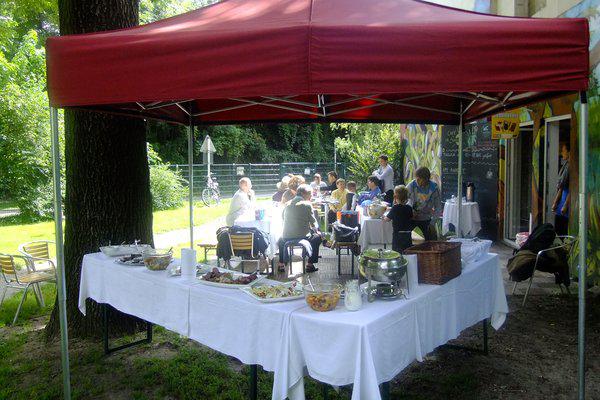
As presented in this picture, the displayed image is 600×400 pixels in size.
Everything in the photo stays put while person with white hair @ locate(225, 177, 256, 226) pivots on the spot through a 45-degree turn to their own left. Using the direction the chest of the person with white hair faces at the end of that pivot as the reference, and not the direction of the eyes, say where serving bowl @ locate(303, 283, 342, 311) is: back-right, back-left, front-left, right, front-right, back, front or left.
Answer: right

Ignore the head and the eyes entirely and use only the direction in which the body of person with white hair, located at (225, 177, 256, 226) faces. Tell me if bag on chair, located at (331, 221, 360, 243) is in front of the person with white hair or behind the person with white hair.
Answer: in front

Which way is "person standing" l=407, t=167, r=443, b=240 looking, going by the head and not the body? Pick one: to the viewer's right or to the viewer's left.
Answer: to the viewer's left

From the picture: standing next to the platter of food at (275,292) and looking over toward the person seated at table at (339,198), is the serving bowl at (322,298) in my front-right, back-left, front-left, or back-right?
back-right

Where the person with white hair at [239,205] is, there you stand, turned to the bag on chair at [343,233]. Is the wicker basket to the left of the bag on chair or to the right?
right

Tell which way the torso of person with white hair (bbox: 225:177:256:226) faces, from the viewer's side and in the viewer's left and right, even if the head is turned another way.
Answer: facing the viewer and to the right of the viewer

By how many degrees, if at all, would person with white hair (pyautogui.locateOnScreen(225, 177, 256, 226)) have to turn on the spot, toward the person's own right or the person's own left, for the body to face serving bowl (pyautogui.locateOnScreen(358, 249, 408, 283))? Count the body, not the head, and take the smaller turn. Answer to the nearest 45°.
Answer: approximately 45° to the person's own right

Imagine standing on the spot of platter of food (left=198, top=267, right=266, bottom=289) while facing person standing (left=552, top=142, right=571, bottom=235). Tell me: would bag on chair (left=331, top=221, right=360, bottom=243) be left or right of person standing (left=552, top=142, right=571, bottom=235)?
left

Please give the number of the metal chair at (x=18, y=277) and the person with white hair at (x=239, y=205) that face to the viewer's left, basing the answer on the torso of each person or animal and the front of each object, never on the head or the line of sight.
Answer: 0

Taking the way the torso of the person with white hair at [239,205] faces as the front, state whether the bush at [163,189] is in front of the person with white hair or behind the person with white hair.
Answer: behind

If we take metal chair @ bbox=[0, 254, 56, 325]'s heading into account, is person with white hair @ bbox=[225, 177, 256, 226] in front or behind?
in front

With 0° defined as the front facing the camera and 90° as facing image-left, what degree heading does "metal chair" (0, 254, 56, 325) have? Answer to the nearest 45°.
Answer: approximately 225°

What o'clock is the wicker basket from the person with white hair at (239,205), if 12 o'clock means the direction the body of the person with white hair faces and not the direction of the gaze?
The wicker basket is roughly at 1 o'clock from the person with white hair.
